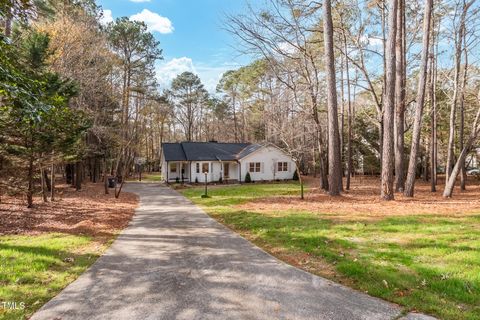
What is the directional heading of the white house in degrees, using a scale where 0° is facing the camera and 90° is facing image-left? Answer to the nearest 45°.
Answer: approximately 0°
